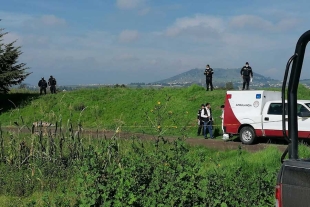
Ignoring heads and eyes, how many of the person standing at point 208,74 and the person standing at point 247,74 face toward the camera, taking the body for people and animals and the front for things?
2

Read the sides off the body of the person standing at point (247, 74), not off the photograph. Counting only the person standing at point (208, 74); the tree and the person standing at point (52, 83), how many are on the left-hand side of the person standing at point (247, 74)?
0

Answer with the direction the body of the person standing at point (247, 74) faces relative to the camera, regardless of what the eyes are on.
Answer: toward the camera

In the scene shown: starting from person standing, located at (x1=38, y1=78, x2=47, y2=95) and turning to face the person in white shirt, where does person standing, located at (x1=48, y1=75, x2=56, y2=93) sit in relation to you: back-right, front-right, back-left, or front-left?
front-left

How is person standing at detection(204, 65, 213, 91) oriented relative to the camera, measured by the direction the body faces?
toward the camera

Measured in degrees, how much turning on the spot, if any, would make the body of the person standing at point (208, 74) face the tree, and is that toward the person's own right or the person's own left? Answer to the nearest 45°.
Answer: approximately 90° to the person's own right

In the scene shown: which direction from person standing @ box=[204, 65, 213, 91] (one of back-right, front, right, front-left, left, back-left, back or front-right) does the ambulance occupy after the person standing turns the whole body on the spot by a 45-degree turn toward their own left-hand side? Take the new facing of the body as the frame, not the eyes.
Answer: front-right

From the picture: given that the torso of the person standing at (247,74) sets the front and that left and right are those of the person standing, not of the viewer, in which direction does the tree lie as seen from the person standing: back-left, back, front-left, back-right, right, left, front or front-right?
right

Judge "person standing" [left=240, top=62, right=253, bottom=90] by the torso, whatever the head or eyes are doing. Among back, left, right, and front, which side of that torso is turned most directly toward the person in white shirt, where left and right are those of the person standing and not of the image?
front

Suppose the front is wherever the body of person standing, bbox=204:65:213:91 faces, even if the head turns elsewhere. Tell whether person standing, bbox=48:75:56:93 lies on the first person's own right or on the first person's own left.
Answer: on the first person's own right

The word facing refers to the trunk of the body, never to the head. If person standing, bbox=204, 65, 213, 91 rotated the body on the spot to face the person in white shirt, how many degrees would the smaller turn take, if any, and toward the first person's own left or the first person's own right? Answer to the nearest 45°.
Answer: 0° — they already face them

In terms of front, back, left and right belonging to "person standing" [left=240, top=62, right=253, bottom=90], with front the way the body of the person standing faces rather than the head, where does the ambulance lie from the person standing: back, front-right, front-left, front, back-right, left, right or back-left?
front

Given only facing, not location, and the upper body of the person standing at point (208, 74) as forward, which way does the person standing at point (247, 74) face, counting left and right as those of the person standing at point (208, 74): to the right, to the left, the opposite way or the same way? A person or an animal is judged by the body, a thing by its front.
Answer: the same way
